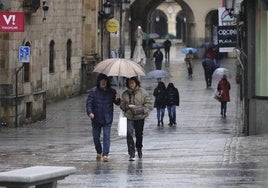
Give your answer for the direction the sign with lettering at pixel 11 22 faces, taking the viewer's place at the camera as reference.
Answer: facing the viewer

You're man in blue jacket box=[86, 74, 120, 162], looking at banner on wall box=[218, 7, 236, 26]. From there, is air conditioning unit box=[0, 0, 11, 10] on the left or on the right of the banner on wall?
left

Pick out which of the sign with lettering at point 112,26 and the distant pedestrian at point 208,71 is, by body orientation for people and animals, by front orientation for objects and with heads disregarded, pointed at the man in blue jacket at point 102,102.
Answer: the sign with lettering

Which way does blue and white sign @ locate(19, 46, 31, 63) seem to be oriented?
toward the camera

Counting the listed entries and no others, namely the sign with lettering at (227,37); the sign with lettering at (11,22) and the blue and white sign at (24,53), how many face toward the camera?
3
